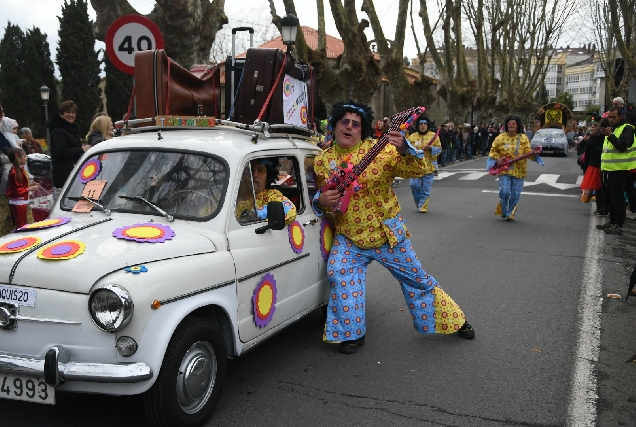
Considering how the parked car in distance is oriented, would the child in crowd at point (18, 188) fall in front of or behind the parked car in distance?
in front

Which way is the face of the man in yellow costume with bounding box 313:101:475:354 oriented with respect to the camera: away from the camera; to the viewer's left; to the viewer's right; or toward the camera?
toward the camera

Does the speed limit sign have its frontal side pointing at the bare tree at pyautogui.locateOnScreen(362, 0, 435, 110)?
no

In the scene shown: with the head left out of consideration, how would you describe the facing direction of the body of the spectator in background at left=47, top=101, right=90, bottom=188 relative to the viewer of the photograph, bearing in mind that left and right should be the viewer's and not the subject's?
facing the viewer and to the right of the viewer

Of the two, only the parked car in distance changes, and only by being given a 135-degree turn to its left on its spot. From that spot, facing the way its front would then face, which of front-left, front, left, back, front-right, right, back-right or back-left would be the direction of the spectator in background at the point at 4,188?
back-right

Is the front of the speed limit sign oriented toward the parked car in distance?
no

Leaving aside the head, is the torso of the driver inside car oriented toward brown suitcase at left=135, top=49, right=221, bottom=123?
no

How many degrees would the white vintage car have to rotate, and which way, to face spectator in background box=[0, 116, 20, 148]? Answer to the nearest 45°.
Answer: approximately 135° to its right

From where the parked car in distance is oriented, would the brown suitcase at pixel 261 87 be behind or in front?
in front

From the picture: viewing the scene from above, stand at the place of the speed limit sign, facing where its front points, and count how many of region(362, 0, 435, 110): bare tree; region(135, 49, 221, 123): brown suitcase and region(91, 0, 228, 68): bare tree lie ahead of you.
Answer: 1

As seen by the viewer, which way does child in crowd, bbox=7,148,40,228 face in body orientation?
to the viewer's right

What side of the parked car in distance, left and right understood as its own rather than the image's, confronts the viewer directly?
front

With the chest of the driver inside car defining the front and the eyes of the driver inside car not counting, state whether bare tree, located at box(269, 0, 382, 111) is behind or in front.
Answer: behind

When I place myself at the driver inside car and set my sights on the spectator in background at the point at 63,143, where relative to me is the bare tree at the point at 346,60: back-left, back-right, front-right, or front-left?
front-right

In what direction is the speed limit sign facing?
toward the camera

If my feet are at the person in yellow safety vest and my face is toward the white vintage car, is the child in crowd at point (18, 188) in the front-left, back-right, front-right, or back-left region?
front-right

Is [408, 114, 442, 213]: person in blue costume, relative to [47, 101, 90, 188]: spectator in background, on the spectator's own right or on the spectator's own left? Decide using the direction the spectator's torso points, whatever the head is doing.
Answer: on the spectator's own left

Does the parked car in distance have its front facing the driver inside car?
yes
